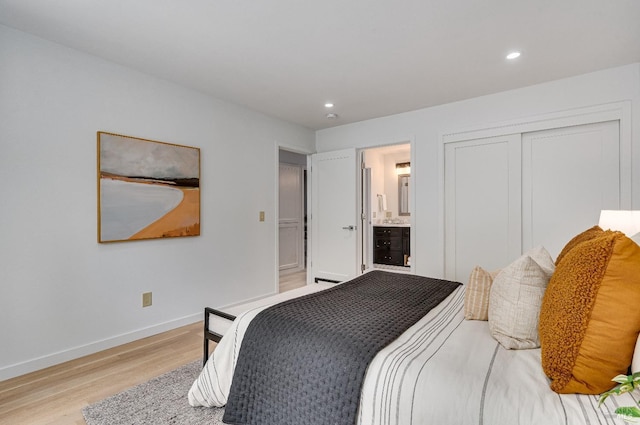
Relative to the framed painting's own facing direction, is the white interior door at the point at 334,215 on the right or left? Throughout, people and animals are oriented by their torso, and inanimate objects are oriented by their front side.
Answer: on its left

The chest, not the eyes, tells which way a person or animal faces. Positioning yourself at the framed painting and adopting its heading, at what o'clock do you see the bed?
The bed is roughly at 1 o'clock from the framed painting.

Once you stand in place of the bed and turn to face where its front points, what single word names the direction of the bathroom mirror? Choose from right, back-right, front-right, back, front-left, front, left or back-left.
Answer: right

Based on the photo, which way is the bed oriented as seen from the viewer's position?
to the viewer's left

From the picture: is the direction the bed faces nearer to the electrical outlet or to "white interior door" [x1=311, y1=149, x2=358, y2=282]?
the electrical outlet

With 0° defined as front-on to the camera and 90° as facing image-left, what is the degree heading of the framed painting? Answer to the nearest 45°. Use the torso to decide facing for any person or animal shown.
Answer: approximately 315°

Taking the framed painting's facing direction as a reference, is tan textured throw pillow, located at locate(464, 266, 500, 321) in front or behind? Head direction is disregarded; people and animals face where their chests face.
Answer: in front

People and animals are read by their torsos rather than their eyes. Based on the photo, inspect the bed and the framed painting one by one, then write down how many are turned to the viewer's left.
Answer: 1

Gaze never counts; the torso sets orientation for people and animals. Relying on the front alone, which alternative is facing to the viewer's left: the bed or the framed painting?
the bed

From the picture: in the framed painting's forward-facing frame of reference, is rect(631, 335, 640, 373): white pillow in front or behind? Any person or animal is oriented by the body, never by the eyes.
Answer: in front

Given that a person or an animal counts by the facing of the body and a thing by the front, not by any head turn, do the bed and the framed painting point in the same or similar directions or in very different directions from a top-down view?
very different directions

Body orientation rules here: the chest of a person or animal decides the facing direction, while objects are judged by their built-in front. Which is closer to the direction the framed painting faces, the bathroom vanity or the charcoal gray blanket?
the charcoal gray blanket
